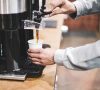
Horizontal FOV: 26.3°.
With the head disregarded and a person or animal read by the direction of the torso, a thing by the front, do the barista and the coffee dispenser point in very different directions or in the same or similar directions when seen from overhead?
very different directions

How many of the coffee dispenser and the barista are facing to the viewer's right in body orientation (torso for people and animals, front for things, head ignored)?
1

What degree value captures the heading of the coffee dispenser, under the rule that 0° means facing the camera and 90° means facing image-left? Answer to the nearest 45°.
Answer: approximately 270°

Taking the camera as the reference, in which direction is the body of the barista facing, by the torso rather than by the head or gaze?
to the viewer's left
